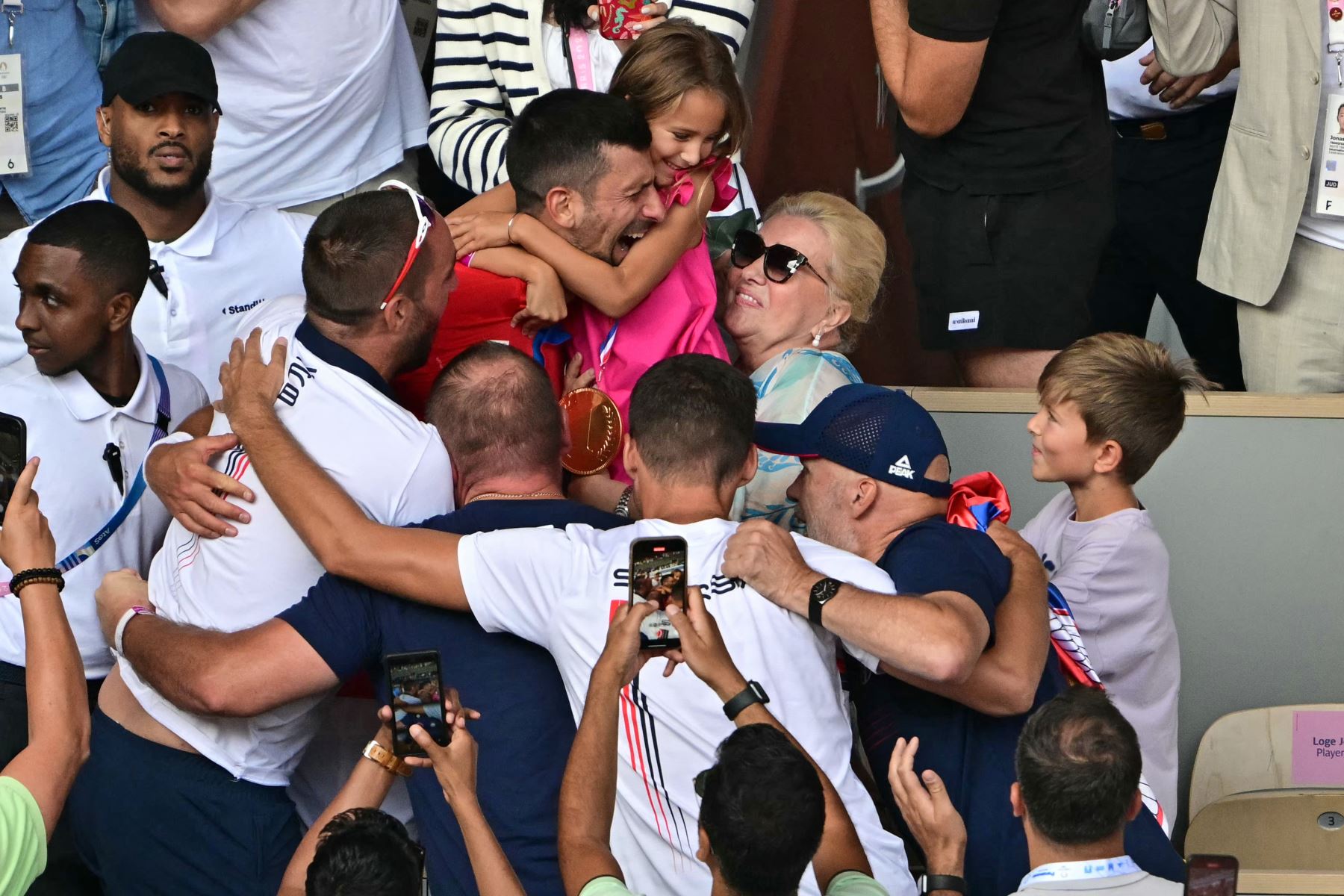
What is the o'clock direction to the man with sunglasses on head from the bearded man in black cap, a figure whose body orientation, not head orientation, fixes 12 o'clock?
The man with sunglasses on head is roughly at 12 o'clock from the bearded man in black cap.

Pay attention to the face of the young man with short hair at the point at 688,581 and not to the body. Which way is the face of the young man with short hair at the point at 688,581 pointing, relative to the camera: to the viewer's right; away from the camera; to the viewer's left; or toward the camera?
away from the camera

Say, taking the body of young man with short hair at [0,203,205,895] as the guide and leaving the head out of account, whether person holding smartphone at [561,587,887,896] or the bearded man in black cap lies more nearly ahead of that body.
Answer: the person holding smartphone

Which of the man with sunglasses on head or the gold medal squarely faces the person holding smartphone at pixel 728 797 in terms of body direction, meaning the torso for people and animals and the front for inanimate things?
the gold medal

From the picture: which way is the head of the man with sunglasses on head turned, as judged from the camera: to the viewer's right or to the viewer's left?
to the viewer's right
